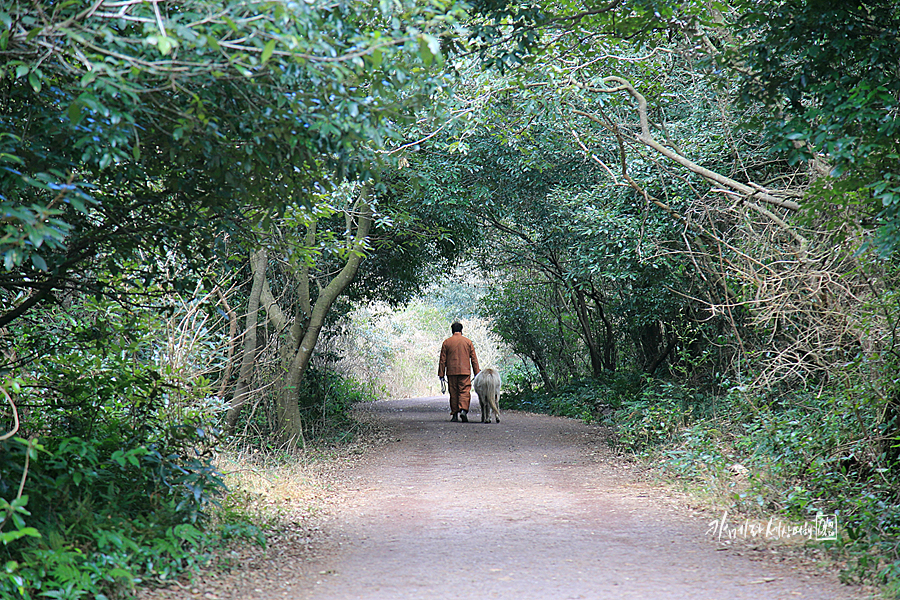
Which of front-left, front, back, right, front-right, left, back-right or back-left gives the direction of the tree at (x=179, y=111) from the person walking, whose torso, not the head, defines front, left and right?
back

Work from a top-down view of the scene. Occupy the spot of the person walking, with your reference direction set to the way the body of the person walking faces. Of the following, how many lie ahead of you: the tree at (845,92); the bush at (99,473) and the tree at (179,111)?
0

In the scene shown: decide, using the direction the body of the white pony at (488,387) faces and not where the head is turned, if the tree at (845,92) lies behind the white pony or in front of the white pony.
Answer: behind

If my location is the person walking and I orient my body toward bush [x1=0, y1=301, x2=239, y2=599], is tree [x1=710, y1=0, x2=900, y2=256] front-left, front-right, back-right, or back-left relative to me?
front-left

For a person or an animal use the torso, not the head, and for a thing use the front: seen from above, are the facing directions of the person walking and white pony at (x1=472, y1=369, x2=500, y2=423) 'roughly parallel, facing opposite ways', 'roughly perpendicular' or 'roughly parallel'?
roughly parallel

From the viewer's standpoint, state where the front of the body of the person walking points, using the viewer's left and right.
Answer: facing away from the viewer

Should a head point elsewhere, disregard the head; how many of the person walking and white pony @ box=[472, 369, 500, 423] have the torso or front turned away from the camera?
2

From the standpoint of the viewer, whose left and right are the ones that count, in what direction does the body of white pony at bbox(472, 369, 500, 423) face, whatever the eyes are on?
facing away from the viewer

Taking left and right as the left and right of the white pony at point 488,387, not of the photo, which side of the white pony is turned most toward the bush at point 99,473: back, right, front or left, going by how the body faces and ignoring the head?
back
